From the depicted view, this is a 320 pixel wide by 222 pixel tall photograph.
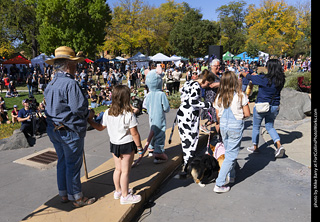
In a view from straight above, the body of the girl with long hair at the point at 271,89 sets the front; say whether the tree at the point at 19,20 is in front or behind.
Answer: in front

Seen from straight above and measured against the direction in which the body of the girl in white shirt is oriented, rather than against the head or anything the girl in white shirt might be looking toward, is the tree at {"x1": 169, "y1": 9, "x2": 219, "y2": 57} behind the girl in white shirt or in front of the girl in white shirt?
in front

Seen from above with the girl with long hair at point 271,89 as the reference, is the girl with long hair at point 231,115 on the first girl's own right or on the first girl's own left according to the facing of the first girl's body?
on the first girl's own left

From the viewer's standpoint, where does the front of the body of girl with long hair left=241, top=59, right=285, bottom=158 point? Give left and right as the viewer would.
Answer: facing away from the viewer and to the left of the viewer

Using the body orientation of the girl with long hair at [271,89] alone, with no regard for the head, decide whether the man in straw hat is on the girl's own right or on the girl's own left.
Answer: on the girl's own left

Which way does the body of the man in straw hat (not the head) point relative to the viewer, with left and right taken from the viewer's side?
facing away from the viewer and to the right of the viewer

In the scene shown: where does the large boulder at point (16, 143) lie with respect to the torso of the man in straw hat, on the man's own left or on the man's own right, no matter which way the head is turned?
on the man's own left

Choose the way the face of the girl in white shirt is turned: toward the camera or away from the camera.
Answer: away from the camera

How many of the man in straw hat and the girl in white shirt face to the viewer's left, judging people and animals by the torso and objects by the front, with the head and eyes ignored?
0

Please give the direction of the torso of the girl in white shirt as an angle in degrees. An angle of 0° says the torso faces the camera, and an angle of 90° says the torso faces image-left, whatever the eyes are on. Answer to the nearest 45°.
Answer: approximately 225°

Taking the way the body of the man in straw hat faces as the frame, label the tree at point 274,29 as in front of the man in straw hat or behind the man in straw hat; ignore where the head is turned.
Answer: in front

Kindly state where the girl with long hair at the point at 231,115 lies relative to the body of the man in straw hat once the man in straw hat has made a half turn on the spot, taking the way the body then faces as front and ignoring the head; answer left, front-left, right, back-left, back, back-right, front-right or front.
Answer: back-left
